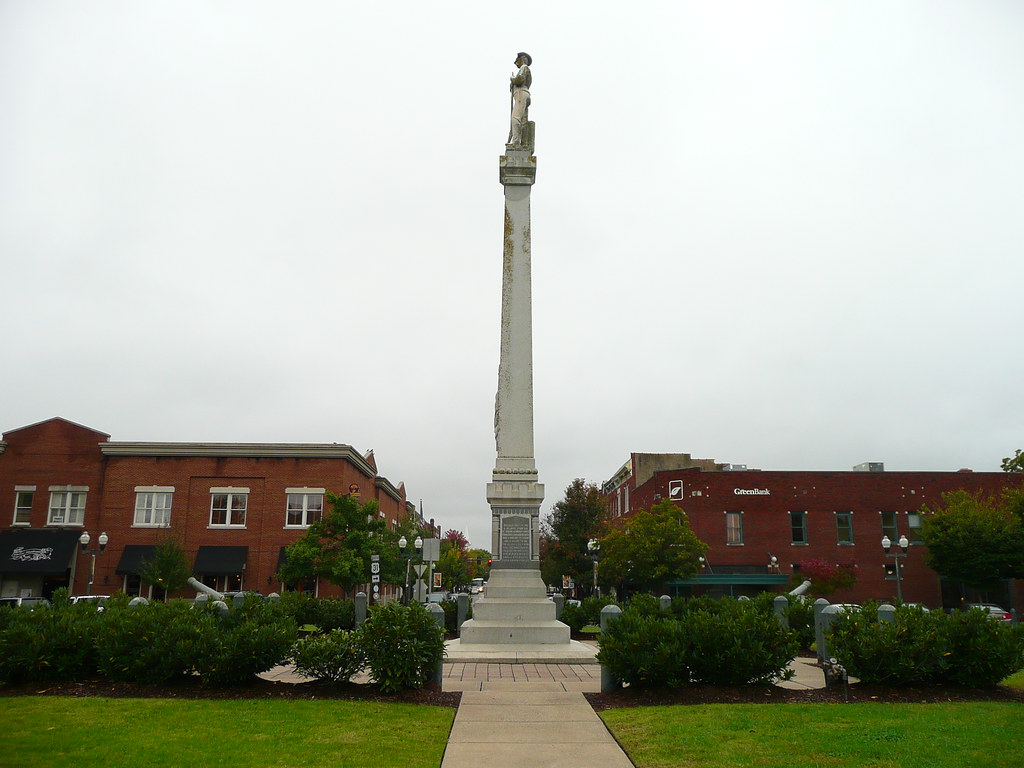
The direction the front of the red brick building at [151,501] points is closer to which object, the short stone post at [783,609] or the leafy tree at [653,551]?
the short stone post

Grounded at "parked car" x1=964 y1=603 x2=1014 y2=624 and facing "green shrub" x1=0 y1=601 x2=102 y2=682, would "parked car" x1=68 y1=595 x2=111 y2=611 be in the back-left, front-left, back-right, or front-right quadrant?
front-right

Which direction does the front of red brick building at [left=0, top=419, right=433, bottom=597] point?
toward the camera

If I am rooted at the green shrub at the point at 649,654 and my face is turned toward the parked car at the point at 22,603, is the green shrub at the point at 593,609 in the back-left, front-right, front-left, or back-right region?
front-right

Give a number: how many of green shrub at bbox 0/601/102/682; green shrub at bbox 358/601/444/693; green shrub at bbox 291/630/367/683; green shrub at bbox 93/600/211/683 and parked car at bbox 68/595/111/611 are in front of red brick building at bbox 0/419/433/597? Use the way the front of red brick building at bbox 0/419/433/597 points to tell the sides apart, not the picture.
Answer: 5

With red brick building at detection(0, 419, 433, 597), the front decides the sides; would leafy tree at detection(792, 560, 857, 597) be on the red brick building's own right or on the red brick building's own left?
on the red brick building's own left

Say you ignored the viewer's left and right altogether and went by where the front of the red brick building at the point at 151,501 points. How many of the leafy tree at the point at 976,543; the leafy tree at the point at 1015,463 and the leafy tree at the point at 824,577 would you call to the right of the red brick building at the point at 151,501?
0

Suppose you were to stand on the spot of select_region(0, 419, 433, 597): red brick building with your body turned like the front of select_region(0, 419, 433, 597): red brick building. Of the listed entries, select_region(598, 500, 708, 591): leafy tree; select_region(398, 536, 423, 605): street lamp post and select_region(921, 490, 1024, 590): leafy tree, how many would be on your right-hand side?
0

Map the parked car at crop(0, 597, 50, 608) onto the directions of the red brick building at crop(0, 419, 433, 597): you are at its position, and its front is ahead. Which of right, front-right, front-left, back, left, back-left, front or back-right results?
front

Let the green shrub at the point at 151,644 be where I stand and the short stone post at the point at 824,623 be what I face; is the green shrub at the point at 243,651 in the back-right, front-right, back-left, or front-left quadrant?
front-right

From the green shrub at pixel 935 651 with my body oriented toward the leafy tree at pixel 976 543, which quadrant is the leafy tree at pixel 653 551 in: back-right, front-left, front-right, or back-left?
front-left

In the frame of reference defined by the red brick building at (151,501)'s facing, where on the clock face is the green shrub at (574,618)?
The green shrub is roughly at 11 o'clock from the red brick building.

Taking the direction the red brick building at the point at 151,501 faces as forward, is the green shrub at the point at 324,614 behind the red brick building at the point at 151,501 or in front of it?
in front

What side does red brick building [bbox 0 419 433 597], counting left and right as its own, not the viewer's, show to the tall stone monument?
front

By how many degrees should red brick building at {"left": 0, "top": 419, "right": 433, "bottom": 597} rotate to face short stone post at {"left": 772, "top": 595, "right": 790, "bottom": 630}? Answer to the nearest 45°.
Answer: approximately 45° to its left

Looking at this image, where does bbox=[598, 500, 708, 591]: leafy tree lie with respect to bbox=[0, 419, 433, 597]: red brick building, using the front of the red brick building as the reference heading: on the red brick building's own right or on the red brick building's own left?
on the red brick building's own left

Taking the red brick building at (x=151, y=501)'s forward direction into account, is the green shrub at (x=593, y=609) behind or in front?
in front

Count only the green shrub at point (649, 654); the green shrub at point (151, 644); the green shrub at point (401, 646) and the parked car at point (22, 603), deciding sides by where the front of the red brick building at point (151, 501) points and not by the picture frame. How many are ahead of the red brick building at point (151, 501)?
4
